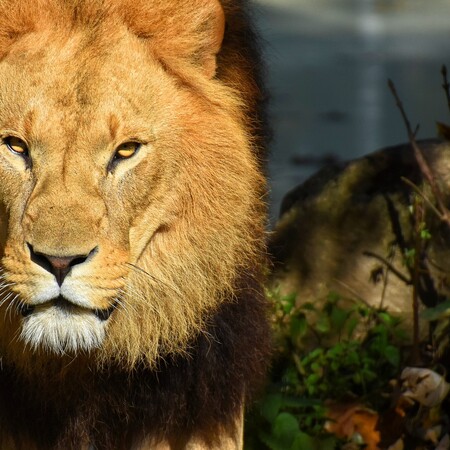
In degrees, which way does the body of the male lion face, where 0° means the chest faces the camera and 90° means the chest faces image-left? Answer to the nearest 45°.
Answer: approximately 0°

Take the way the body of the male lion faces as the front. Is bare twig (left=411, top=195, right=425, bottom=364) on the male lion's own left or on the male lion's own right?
on the male lion's own left

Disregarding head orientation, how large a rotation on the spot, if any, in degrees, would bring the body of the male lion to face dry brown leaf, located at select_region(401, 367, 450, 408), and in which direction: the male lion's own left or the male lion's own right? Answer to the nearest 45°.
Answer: approximately 90° to the male lion's own left

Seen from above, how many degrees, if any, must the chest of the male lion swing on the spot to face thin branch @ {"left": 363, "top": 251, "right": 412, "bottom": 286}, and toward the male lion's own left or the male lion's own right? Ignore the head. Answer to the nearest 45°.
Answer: approximately 135° to the male lion's own left

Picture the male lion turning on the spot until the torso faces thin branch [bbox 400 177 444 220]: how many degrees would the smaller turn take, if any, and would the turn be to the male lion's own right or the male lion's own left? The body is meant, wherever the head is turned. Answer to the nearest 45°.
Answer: approximately 135° to the male lion's own left
